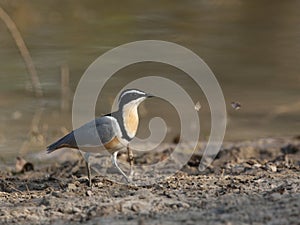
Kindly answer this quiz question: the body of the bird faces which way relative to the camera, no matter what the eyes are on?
to the viewer's right

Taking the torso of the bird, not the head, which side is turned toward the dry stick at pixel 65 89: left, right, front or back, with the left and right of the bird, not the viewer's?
left
